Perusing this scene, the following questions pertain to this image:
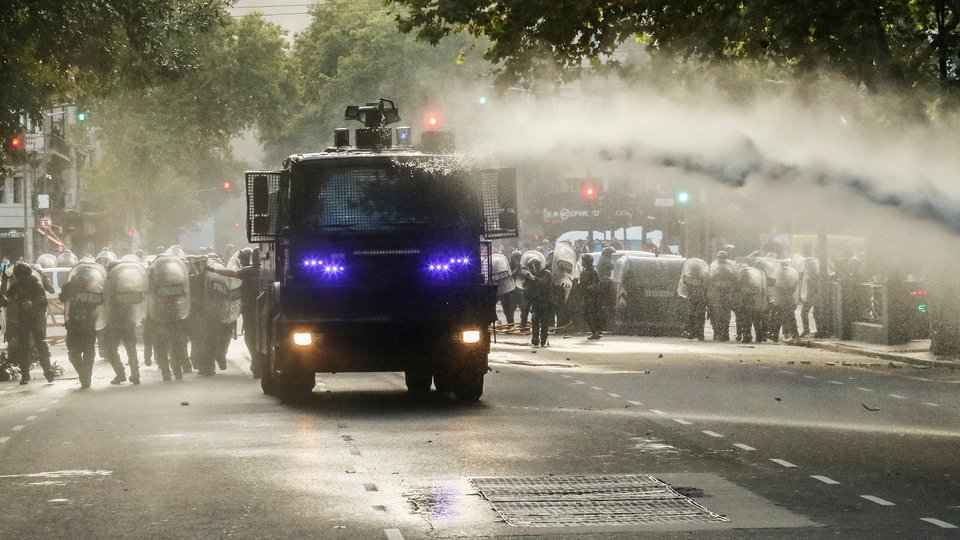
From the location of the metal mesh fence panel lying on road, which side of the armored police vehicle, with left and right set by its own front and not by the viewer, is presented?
front

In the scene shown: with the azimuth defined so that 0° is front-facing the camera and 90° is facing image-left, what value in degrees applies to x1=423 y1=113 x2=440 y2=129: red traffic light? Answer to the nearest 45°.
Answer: approximately 0°

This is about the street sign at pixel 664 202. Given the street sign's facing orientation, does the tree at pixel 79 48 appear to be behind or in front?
in front

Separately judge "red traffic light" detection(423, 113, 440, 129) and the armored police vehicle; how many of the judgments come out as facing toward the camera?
2

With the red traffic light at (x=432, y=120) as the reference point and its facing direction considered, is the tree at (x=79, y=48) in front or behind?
in front

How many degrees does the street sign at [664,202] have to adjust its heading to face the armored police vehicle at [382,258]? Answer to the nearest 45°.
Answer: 0° — it already faces it
